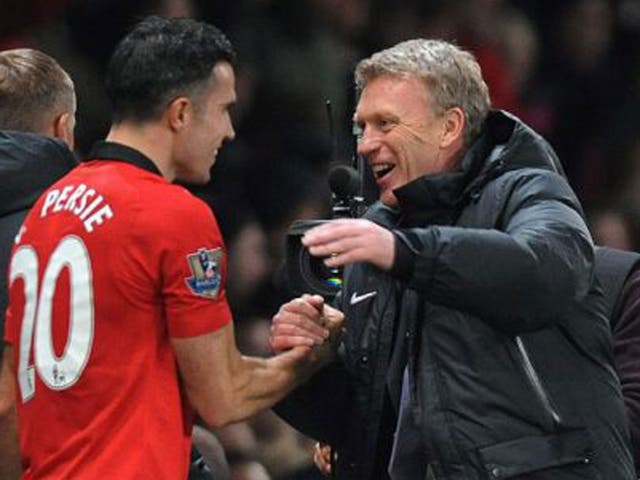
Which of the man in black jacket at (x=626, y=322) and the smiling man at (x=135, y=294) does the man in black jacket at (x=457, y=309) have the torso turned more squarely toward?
the smiling man

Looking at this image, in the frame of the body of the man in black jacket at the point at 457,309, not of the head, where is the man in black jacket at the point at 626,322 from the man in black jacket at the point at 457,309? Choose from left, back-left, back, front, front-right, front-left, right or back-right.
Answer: back

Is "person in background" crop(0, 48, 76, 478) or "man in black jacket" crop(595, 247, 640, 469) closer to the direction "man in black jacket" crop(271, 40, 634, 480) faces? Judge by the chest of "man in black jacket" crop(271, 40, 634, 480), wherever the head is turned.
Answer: the person in background

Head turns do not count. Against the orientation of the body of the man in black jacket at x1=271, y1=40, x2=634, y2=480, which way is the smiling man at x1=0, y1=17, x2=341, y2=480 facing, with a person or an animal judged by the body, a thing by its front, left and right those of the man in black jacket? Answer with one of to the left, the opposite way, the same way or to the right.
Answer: the opposite way

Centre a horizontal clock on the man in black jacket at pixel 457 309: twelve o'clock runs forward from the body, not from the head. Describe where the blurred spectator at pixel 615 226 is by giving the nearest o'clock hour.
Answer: The blurred spectator is roughly at 5 o'clock from the man in black jacket.

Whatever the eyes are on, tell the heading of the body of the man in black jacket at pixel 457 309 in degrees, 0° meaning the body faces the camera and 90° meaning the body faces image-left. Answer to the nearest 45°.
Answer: approximately 45°

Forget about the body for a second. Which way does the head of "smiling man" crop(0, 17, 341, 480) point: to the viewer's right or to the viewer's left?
to the viewer's right

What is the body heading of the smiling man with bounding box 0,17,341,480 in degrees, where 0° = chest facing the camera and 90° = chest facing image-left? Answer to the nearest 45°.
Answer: approximately 225°
